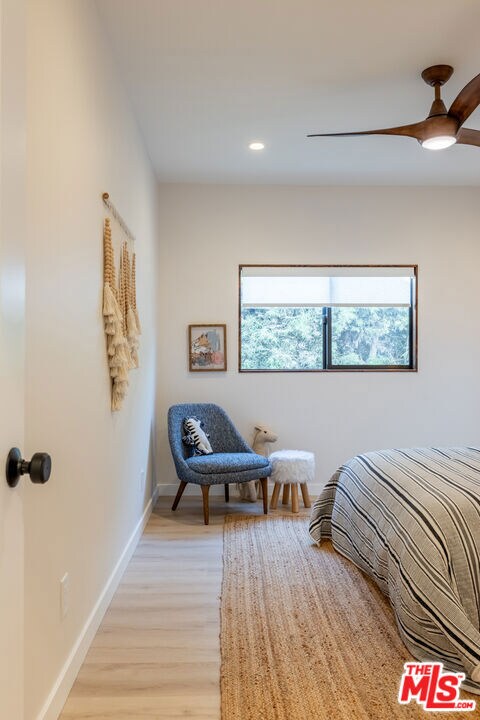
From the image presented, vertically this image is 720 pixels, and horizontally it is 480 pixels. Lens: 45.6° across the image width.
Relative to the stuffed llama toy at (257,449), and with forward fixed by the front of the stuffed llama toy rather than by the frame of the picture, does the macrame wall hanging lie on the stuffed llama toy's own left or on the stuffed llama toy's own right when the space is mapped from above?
on the stuffed llama toy's own right

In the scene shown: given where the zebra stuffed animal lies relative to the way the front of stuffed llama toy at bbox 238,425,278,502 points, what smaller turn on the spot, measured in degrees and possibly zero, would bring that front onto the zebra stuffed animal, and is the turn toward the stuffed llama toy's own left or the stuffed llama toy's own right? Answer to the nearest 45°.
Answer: approximately 135° to the stuffed llama toy's own right

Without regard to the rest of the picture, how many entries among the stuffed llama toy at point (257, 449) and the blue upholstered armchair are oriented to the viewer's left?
0

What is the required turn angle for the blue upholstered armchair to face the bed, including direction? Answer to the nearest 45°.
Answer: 0° — it already faces it

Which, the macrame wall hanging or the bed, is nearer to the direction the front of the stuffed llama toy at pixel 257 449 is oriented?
the bed

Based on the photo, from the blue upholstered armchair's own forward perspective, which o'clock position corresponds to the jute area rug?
The jute area rug is roughly at 1 o'clock from the blue upholstered armchair.
